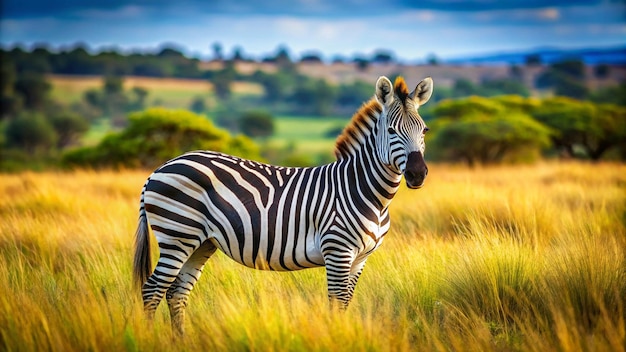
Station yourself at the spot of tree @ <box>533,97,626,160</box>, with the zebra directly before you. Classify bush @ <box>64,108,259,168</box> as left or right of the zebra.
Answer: right

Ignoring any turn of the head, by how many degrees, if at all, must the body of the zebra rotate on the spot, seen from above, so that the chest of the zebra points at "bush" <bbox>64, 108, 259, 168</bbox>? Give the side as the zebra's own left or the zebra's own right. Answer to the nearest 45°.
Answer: approximately 90° to the zebra's own left

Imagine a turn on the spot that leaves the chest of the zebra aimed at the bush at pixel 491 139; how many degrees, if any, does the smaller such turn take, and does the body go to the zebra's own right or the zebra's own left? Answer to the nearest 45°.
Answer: approximately 90° to the zebra's own left

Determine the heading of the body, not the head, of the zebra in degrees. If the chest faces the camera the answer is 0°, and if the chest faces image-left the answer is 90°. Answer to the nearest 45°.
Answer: approximately 270°

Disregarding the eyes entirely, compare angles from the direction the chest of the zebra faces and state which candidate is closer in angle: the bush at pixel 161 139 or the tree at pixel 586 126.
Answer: the tree

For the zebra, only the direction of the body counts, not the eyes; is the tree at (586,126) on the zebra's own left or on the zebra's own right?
on the zebra's own left
